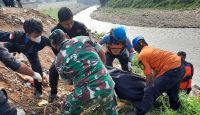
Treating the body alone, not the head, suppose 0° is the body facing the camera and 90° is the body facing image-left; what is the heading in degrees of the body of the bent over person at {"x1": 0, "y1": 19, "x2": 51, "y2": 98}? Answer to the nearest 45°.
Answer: approximately 315°

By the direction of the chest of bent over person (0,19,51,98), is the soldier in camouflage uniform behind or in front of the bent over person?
in front

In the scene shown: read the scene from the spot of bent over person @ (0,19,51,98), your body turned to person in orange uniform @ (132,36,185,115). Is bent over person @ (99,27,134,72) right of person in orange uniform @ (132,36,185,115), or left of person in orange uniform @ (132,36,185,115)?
left

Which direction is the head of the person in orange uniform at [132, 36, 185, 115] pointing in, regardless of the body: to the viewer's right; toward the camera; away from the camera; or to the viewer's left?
to the viewer's left

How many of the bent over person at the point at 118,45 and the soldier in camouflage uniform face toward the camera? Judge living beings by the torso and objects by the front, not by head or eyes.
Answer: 1

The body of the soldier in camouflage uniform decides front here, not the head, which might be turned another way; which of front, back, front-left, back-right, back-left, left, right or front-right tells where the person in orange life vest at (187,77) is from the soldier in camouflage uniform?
right

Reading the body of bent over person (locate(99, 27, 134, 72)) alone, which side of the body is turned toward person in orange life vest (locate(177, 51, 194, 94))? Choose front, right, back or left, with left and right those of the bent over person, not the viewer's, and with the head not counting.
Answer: left
